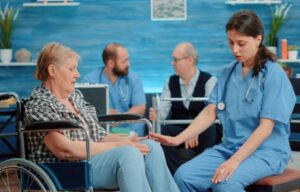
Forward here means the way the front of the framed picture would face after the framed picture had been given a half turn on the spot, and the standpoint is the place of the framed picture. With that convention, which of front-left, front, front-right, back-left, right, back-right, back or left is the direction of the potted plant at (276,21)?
right

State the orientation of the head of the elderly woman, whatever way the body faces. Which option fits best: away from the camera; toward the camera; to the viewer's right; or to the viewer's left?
to the viewer's right

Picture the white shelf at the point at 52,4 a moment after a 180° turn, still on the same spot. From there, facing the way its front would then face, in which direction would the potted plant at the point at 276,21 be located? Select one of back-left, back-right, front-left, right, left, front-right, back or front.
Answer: right

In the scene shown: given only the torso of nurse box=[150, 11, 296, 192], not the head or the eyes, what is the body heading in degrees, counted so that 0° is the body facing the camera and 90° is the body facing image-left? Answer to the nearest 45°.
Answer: approximately 45°

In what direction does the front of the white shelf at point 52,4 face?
toward the camera

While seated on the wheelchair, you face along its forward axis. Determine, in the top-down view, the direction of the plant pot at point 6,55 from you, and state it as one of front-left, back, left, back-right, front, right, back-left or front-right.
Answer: back-left

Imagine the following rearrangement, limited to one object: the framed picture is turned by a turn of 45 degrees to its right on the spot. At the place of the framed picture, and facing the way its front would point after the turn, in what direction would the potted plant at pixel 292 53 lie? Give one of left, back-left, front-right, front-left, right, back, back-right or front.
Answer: back-left

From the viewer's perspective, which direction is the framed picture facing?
toward the camera

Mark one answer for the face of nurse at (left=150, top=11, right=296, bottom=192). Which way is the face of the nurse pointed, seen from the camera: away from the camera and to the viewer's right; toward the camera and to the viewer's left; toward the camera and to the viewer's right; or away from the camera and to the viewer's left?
toward the camera and to the viewer's left
